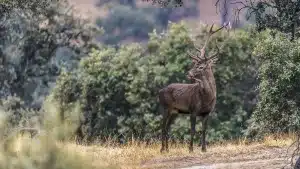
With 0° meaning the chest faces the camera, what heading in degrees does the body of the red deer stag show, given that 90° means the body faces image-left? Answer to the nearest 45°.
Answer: approximately 315°

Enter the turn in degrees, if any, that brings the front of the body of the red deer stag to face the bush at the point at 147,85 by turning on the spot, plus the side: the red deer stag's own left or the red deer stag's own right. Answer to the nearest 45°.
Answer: approximately 135° to the red deer stag's own left

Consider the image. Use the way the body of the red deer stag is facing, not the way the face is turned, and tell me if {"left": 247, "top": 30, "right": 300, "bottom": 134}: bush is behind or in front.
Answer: in front

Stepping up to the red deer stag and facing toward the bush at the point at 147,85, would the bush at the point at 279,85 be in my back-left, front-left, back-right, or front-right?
back-right
